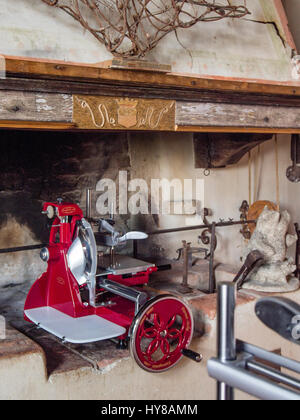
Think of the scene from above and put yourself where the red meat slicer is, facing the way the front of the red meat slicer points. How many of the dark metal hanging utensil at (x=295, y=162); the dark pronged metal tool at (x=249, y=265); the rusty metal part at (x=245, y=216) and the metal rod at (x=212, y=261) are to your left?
4

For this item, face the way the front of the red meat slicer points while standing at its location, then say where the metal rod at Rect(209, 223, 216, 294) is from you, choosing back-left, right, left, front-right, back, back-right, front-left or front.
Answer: left

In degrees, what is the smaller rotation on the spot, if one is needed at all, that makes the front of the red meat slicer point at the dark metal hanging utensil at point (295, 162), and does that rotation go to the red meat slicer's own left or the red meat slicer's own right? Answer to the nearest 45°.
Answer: approximately 90° to the red meat slicer's own left

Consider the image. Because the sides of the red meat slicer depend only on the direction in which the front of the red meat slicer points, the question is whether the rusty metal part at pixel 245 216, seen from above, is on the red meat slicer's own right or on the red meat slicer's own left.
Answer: on the red meat slicer's own left
